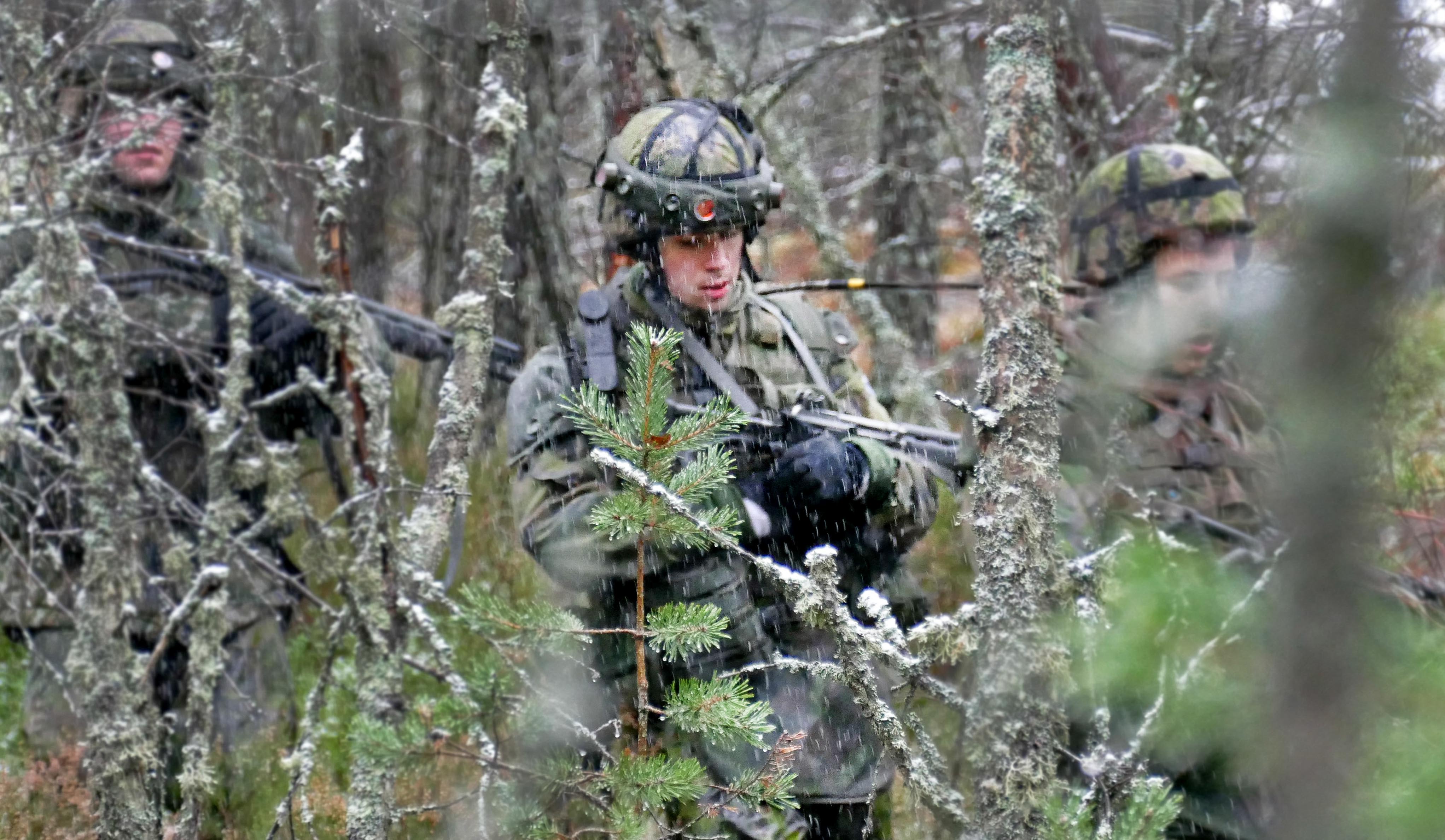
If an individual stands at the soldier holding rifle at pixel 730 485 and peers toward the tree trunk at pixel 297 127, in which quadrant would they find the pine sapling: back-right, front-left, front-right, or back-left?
back-left

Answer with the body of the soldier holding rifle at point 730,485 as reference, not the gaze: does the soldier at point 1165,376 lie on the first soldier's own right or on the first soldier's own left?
on the first soldier's own left

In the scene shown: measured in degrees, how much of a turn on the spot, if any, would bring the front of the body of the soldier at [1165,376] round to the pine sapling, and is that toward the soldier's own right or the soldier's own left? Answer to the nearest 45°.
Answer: approximately 45° to the soldier's own right

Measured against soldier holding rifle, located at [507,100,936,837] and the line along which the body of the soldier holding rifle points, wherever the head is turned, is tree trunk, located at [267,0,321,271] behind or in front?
behind

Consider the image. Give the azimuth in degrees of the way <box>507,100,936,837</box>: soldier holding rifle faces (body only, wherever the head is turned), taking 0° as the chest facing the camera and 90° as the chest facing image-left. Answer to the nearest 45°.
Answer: approximately 315°
